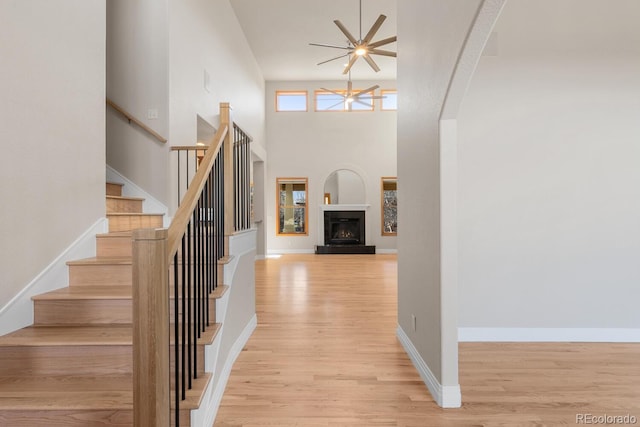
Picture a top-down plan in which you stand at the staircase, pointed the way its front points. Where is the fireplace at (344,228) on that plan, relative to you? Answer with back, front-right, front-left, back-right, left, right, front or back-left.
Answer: back-left

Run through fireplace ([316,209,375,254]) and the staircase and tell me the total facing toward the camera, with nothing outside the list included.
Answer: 2

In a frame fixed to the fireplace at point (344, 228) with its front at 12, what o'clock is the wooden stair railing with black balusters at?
The wooden stair railing with black balusters is roughly at 12 o'clock from the fireplace.
